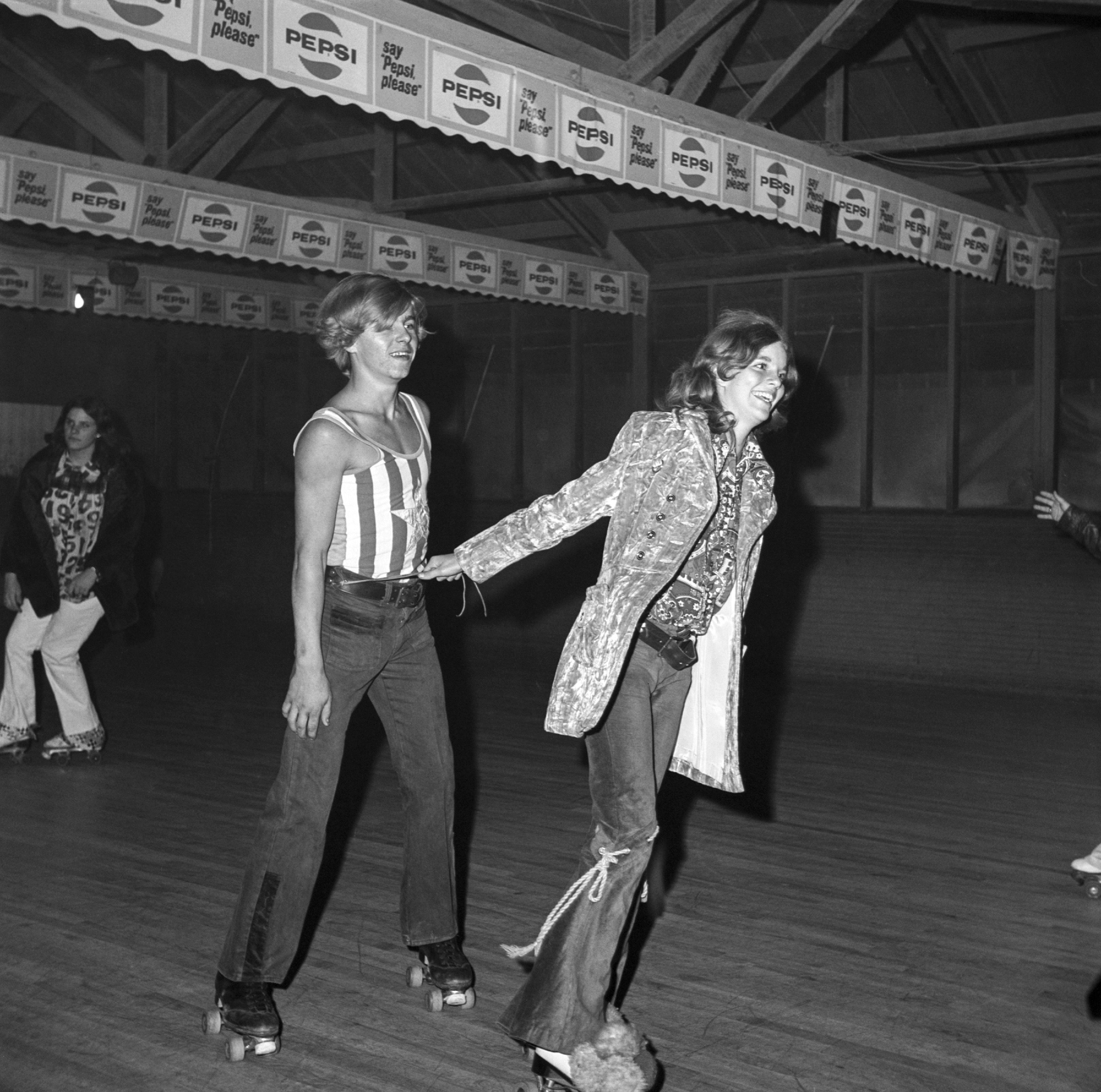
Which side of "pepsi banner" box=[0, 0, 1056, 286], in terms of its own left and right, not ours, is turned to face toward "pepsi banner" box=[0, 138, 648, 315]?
back

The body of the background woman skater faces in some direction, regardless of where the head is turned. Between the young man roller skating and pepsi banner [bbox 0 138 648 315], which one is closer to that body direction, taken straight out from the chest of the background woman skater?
the young man roller skating

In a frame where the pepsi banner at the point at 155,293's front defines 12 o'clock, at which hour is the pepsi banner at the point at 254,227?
the pepsi banner at the point at 254,227 is roughly at 1 o'clock from the pepsi banner at the point at 155,293.

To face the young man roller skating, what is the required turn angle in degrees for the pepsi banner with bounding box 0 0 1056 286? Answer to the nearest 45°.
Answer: approximately 45° to its right

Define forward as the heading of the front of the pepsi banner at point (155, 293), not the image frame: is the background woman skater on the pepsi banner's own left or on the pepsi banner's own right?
on the pepsi banner's own right

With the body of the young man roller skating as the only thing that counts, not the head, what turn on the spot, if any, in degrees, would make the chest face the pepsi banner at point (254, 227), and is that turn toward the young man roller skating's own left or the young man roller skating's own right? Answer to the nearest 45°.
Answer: approximately 135° to the young man roller skating's own left

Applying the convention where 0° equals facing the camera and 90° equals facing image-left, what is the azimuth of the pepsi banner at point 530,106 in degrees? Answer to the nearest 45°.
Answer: approximately 315°
